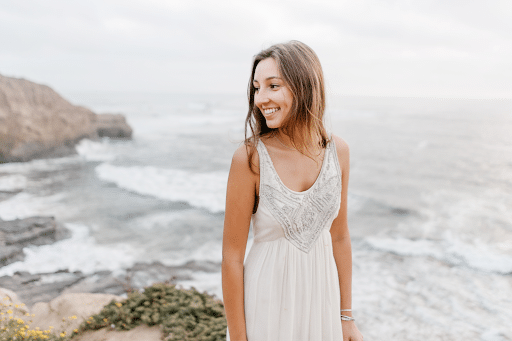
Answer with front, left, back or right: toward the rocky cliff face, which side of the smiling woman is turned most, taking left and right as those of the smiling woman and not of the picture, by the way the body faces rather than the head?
back

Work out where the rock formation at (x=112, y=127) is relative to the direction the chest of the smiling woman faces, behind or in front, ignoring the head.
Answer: behind

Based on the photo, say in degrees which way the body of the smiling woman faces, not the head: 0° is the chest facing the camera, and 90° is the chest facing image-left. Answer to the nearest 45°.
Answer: approximately 315°
